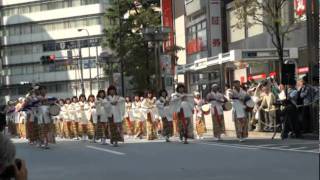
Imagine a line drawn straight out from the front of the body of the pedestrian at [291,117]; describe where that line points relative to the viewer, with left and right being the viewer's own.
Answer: facing to the left of the viewer

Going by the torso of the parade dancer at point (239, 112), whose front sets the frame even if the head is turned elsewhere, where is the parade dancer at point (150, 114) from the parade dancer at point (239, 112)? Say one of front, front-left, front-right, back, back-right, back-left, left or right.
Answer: back-right

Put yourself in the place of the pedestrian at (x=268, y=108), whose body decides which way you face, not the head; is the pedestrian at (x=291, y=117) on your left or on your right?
on your left

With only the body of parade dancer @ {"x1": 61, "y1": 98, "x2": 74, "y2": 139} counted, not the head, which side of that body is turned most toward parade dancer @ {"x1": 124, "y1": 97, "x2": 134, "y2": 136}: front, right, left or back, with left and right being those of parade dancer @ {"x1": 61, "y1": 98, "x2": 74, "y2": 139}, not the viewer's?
left

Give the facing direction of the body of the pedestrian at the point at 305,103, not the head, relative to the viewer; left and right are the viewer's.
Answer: facing to the left of the viewer
